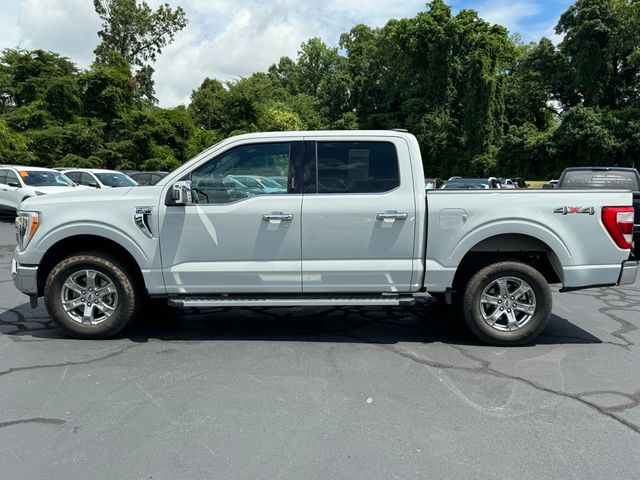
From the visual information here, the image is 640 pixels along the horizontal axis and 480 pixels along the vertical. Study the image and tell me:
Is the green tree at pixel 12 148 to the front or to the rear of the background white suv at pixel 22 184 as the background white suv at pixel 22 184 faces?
to the rear

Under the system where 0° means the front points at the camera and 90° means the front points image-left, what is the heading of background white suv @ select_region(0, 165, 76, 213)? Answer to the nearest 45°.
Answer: approximately 315°

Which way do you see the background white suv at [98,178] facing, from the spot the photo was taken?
facing the viewer and to the right of the viewer

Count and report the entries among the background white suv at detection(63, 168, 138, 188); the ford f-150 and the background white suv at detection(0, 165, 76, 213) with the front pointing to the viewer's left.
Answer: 1

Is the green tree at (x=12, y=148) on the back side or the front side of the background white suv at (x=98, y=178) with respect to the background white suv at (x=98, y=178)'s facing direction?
on the back side

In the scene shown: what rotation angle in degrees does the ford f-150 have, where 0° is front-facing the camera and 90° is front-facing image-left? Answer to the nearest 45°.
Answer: approximately 90°

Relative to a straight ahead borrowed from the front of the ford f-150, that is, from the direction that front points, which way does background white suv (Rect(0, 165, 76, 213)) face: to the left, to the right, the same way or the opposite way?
the opposite way

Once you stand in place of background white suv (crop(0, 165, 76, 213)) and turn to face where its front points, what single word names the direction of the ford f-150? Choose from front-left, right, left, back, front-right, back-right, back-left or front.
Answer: front-right

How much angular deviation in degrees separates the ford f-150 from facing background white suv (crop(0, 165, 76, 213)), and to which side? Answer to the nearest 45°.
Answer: approximately 45° to its right

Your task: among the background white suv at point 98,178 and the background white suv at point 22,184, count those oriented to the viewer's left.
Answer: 0

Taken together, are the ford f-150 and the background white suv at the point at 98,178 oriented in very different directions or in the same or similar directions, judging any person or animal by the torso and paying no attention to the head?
very different directions

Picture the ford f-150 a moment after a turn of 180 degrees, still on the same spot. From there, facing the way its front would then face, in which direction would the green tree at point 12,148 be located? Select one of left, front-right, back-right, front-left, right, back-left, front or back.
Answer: back-left

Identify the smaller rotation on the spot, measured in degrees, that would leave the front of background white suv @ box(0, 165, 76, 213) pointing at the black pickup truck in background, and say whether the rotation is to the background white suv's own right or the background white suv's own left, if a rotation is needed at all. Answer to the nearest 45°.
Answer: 0° — it already faces it

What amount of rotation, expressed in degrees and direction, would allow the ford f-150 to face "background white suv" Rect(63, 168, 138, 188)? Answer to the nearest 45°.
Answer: approximately 45° to its right

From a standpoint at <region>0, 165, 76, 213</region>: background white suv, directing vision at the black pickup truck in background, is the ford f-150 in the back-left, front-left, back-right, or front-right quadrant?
front-right

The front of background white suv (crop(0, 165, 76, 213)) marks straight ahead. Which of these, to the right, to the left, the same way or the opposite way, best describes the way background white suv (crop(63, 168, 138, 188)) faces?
the same way
